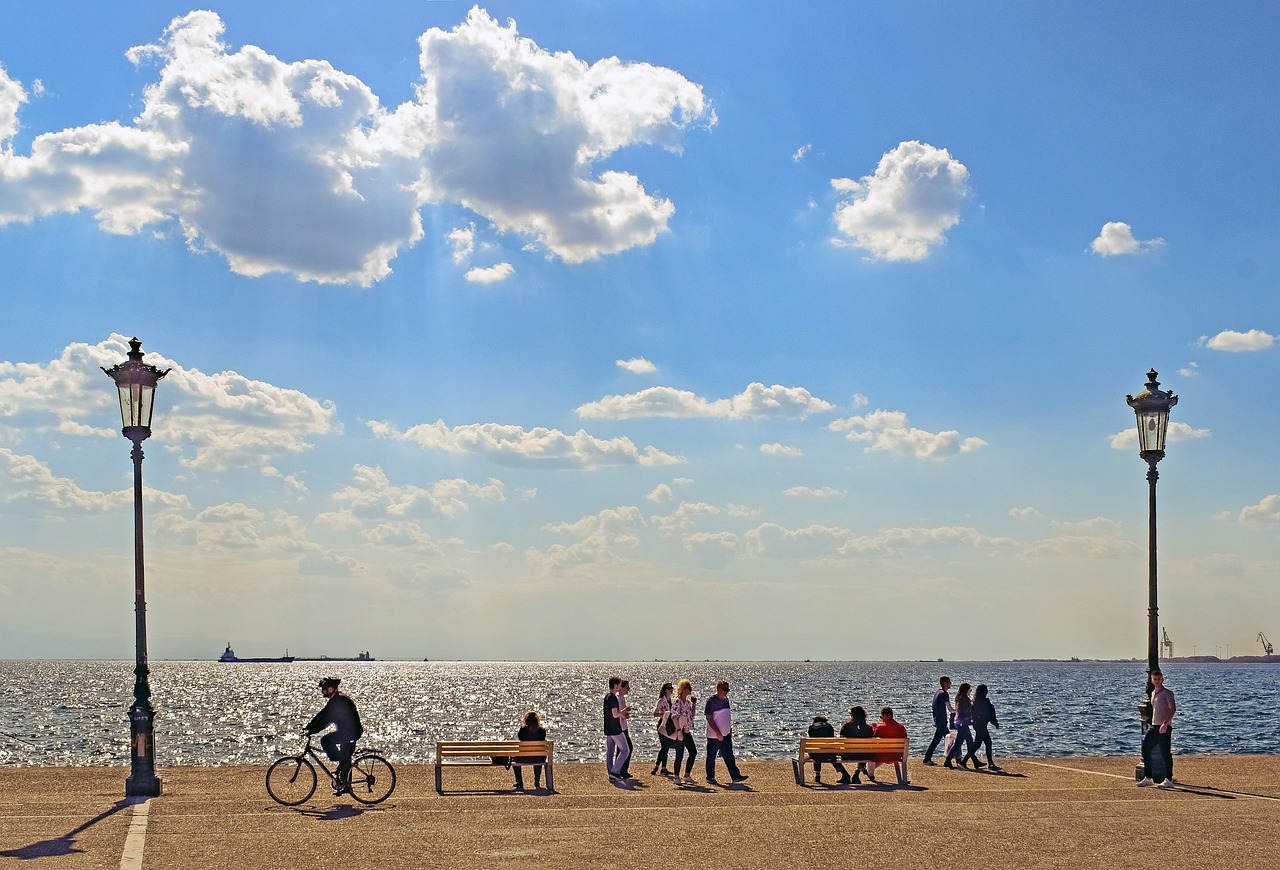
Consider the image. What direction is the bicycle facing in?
to the viewer's left

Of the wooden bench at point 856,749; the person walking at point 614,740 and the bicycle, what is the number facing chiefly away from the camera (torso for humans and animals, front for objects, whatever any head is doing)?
1

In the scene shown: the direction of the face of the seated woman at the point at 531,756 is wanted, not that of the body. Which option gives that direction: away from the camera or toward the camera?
away from the camera

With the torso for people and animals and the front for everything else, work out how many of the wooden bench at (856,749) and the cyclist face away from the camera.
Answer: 1

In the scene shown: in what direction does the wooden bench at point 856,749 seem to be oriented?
away from the camera

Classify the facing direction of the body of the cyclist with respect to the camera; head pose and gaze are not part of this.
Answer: to the viewer's left

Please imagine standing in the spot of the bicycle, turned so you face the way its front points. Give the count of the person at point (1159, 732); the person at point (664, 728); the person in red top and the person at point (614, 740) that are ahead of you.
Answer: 0

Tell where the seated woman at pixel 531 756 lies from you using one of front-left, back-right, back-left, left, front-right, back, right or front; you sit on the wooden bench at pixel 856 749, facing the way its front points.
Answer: left
